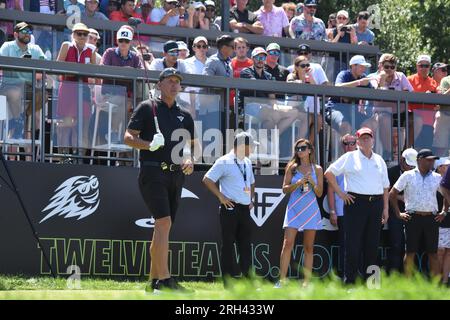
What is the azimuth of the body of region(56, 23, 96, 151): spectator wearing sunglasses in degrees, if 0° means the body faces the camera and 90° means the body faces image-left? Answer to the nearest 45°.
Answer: approximately 0°

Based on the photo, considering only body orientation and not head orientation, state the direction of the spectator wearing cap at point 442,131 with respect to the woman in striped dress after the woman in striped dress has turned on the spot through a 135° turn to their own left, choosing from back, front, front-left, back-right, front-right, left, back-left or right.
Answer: front
